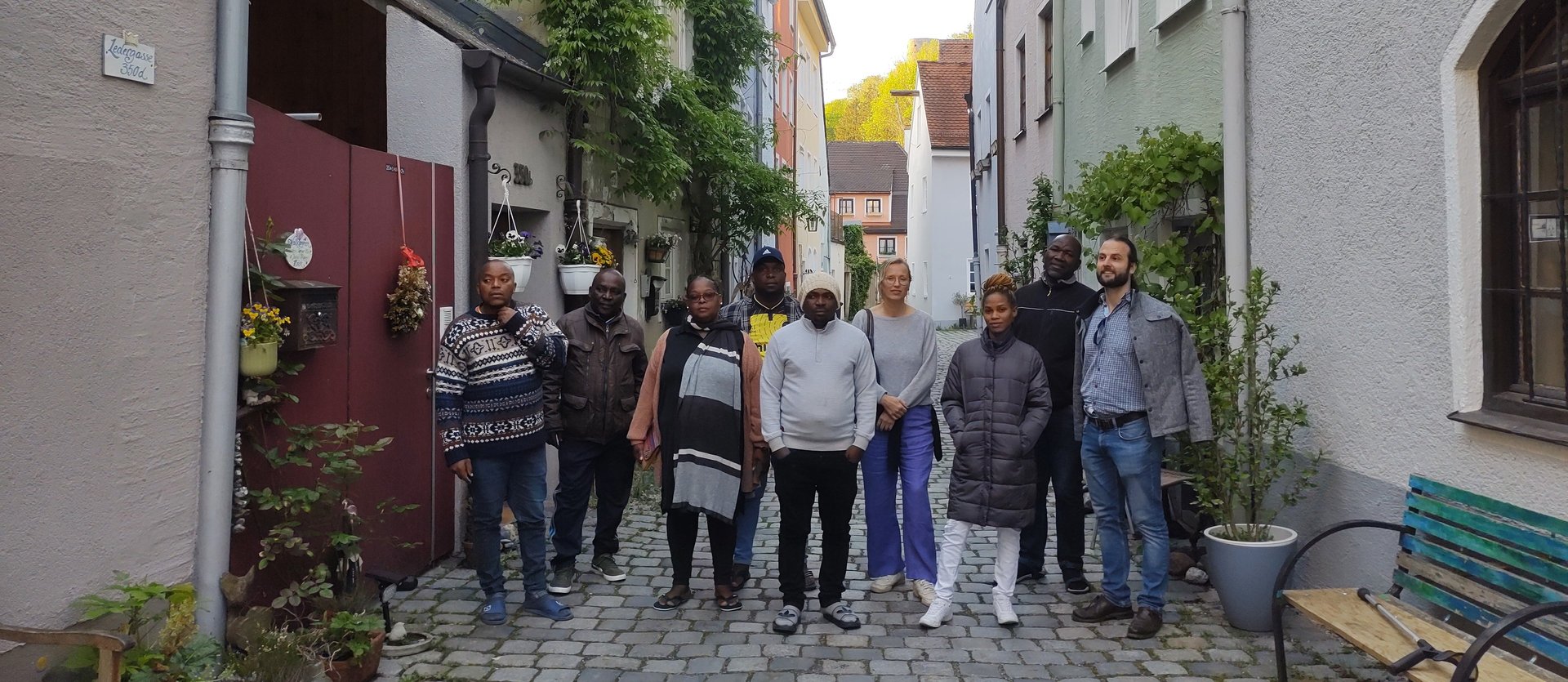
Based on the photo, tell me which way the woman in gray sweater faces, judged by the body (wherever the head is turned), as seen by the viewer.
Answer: toward the camera

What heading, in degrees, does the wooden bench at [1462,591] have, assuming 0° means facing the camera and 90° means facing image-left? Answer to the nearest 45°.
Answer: approximately 45°

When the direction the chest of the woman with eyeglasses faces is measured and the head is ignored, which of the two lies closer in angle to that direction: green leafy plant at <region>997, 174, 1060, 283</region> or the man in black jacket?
the man in black jacket

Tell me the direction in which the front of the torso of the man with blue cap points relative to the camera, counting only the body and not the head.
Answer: toward the camera

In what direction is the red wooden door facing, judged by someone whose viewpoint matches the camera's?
facing the viewer and to the right of the viewer

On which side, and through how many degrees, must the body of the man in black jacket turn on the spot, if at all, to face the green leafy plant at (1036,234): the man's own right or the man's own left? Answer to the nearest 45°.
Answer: approximately 180°
